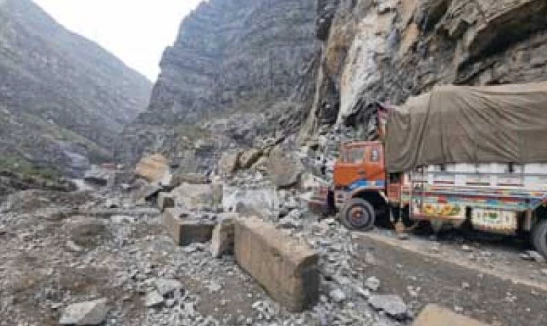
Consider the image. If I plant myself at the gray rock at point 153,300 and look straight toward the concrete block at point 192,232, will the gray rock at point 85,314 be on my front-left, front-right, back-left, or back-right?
back-left

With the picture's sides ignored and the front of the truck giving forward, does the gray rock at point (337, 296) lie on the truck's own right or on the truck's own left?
on the truck's own left

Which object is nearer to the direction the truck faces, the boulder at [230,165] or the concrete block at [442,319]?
the boulder

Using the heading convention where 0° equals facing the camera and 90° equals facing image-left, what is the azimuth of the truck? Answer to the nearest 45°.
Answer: approximately 90°

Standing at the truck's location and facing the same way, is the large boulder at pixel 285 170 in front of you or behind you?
in front

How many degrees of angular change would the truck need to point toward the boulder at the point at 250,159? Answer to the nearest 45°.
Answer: approximately 45° to its right

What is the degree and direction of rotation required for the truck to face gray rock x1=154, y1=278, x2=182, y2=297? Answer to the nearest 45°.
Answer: approximately 45° to its left

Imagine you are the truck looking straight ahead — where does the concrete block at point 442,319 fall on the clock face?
The concrete block is roughly at 9 o'clock from the truck.

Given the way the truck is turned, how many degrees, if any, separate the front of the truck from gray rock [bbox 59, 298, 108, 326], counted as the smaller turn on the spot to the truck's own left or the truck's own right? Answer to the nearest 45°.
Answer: approximately 45° to the truck's own left

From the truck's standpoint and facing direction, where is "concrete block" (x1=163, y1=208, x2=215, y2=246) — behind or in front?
in front
